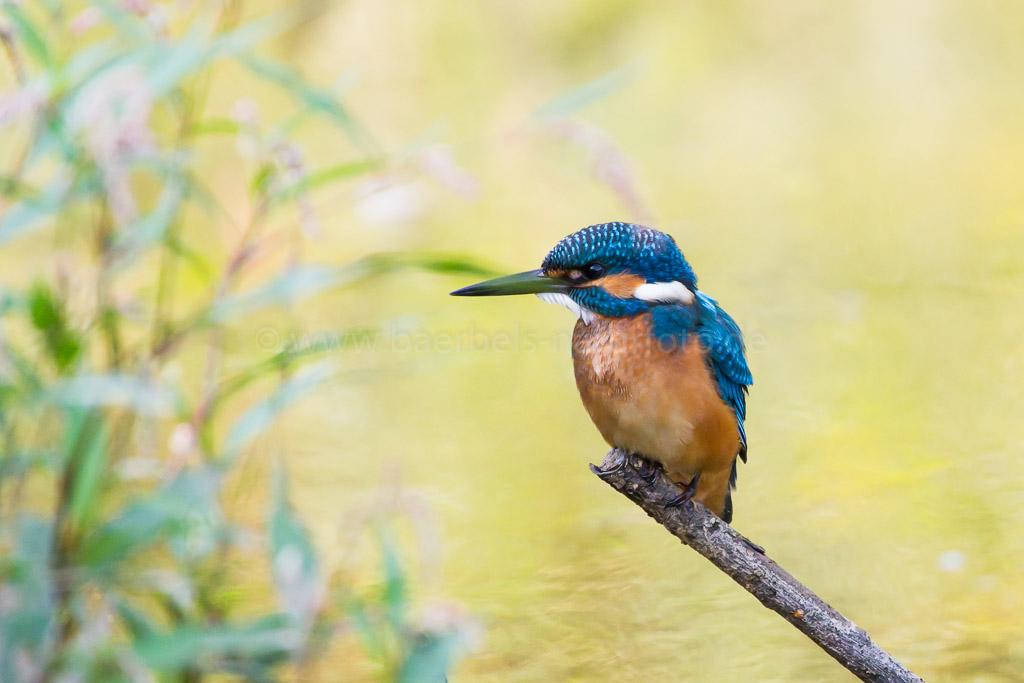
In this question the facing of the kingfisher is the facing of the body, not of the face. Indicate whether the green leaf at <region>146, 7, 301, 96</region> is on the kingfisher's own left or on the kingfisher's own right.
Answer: on the kingfisher's own right

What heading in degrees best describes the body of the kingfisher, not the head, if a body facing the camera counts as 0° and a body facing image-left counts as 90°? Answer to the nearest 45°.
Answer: approximately 45°

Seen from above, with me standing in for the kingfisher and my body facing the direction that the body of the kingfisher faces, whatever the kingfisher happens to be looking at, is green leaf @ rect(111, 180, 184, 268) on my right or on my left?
on my right

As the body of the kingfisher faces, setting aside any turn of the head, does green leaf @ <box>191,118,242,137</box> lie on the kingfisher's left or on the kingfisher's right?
on the kingfisher's right

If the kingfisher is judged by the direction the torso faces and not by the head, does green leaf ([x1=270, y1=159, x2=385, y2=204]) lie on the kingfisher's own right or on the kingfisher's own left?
on the kingfisher's own right
